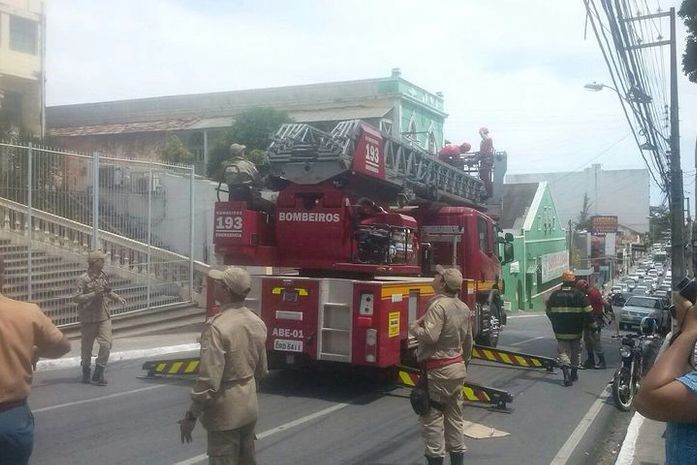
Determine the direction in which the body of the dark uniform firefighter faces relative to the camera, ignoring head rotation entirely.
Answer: away from the camera

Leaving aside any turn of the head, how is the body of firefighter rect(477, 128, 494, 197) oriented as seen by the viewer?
to the viewer's left

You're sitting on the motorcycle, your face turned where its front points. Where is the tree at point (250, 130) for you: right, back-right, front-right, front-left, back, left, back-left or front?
right

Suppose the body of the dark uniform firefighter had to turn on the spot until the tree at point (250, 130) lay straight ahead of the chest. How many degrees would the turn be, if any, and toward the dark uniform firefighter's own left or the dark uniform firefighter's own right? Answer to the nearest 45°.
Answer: approximately 45° to the dark uniform firefighter's own left

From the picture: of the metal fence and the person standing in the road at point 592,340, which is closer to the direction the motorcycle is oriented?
the metal fence

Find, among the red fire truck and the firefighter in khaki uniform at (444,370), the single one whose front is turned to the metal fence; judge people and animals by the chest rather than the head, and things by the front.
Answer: the firefighter in khaki uniform

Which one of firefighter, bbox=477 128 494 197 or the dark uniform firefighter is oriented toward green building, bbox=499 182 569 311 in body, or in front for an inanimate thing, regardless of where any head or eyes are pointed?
the dark uniform firefighter

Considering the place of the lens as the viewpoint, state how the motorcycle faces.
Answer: facing the viewer and to the left of the viewer

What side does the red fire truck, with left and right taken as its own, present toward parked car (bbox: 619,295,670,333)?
front

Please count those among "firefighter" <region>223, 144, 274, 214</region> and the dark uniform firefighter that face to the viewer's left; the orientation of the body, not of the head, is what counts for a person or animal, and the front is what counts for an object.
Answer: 0
